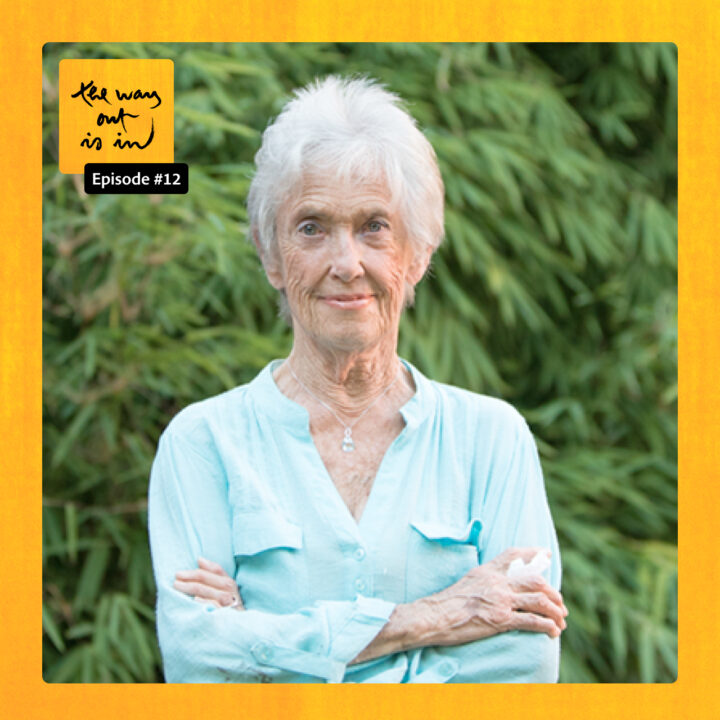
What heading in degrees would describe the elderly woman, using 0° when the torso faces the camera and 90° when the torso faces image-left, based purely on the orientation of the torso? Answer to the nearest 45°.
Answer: approximately 0°
